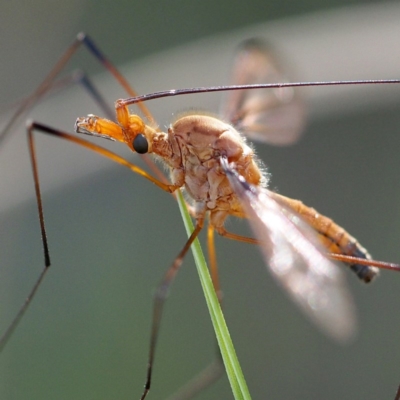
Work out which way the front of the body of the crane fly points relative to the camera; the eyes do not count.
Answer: to the viewer's left
